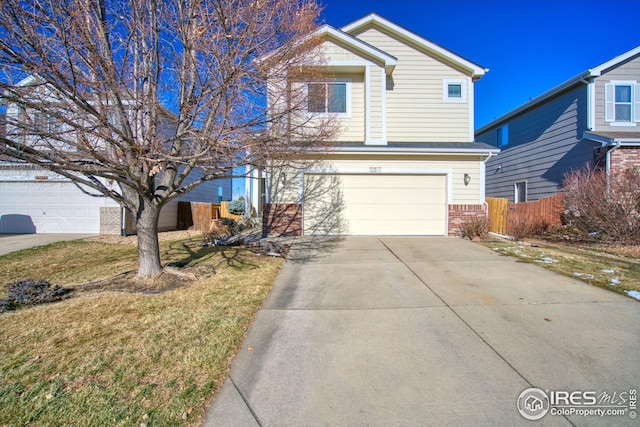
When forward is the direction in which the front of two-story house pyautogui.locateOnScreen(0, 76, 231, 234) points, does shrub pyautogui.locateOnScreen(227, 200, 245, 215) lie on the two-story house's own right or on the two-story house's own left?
on the two-story house's own left

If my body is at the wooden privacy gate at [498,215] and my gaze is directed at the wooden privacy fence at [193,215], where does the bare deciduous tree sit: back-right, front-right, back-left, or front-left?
front-left

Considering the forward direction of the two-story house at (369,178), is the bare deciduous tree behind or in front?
in front

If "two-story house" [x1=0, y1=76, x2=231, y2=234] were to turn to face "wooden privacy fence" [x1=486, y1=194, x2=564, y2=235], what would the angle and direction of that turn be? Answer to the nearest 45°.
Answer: approximately 45° to its left

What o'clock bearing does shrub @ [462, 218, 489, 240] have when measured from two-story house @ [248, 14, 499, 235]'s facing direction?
The shrub is roughly at 11 o'clock from the two-story house.

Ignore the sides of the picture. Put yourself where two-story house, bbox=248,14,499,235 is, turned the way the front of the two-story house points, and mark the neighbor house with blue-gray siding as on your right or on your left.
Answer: on your left

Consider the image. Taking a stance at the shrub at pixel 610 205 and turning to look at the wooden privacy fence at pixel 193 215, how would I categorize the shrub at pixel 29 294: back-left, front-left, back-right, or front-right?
front-left

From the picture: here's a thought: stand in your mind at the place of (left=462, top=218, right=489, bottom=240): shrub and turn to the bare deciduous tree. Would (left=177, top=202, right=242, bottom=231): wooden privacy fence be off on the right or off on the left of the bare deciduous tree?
right

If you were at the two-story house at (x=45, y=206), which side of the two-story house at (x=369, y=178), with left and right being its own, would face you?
right

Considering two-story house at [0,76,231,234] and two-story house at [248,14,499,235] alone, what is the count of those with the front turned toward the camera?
2

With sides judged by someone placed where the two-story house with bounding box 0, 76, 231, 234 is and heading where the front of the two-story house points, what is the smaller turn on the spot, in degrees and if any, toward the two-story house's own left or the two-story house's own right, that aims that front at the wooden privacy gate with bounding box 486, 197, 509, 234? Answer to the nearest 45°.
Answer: approximately 45° to the two-story house's own left

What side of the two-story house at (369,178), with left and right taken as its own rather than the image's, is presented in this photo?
front

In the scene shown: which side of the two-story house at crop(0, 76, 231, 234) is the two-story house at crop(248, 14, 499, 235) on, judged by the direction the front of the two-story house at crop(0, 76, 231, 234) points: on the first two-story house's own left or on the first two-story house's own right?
on the first two-story house's own left

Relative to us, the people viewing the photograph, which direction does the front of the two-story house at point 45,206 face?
facing the viewer

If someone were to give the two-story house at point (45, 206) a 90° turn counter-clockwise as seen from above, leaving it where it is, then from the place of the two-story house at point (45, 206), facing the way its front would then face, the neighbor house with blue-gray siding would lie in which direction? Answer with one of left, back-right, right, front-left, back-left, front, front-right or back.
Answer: front-right

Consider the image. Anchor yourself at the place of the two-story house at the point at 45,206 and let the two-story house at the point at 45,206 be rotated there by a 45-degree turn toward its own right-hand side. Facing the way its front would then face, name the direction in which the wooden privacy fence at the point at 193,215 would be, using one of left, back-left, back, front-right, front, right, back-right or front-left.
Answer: back-left

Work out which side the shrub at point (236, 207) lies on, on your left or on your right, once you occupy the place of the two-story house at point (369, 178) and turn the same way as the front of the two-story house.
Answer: on your right

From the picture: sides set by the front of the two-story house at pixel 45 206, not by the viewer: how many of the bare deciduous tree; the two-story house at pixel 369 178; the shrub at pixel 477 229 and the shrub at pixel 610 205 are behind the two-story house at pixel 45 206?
0

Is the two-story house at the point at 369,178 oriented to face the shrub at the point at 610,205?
no

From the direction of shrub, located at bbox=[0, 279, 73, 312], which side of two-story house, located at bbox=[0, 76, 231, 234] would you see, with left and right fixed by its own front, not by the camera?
front
